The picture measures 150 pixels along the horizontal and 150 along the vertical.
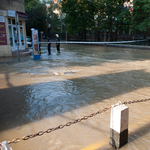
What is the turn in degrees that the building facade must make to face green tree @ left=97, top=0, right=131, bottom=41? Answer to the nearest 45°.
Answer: approximately 90° to its left

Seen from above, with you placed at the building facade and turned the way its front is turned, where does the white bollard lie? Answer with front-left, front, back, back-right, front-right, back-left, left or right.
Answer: front-right

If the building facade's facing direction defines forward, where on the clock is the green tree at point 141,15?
The green tree is roughly at 10 o'clock from the building facade.

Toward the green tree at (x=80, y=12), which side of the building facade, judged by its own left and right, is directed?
left

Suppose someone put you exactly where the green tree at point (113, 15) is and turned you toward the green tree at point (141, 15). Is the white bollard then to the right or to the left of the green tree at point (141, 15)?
right

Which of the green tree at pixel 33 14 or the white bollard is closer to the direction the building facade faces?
the white bollard

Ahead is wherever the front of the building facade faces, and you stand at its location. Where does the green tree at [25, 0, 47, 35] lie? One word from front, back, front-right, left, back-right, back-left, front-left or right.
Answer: back-left

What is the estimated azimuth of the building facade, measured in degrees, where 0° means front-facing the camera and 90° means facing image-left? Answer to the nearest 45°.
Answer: approximately 315°
